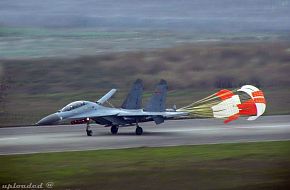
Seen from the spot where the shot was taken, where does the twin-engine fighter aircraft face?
facing the viewer and to the left of the viewer
